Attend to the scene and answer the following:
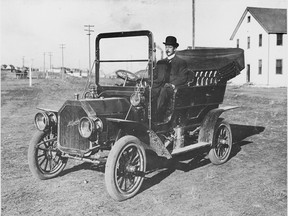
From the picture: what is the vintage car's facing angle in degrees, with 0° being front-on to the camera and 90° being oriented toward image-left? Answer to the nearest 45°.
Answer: approximately 45°

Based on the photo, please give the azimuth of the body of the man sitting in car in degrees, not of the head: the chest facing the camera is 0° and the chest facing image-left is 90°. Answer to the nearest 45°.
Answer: approximately 45°

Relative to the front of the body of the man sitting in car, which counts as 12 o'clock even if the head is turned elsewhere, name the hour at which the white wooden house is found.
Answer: The white wooden house is roughly at 5 o'clock from the man sitting in car.

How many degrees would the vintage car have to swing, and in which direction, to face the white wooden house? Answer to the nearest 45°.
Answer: approximately 180°
